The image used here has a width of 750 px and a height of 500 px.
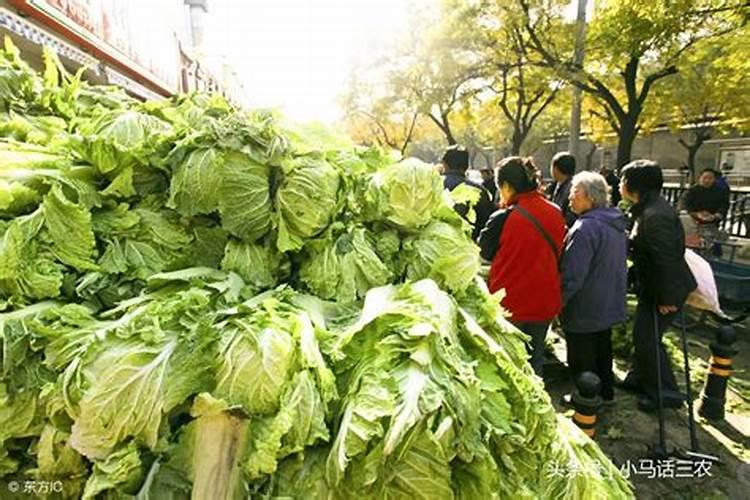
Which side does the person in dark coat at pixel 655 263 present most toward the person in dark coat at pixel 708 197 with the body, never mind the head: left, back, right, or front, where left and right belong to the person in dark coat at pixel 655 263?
right

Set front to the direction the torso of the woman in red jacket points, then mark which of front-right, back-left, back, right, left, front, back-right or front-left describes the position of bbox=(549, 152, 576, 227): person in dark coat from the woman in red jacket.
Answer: front-right

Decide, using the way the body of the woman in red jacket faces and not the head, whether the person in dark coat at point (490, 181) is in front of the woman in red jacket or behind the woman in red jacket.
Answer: in front

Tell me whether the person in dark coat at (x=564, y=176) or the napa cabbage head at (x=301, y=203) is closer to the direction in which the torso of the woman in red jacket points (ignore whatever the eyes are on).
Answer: the person in dark coat

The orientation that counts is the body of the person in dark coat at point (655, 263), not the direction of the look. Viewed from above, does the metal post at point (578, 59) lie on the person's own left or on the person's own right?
on the person's own right

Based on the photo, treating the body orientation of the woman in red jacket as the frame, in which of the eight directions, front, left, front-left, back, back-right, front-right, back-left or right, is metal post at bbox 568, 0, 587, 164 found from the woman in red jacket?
front-right

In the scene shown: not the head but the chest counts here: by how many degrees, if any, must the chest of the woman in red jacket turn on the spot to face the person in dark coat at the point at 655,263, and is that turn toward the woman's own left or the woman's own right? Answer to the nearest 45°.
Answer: approximately 135° to the woman's own right

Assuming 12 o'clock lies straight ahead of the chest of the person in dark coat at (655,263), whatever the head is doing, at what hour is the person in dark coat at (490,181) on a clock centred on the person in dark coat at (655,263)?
the person in dark coat at (490,181) is roughly at 2 o'clock from the person in dark coat at (655,263).

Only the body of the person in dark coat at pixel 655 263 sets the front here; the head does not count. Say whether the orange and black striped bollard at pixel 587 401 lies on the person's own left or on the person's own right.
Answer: on the person's own left

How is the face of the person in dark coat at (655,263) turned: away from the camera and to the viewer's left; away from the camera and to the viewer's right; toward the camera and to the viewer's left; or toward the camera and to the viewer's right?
away from the camera and to the viewer's left

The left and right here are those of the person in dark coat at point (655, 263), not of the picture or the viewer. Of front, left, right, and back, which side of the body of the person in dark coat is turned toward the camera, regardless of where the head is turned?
left

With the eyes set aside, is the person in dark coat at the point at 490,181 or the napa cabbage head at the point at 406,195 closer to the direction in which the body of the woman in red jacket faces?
the person in dark coat

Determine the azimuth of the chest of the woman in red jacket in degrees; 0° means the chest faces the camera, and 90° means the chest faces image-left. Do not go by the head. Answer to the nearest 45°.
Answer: approximately 135°

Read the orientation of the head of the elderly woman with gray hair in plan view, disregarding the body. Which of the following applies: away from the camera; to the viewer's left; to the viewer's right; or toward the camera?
to the viewer's left
